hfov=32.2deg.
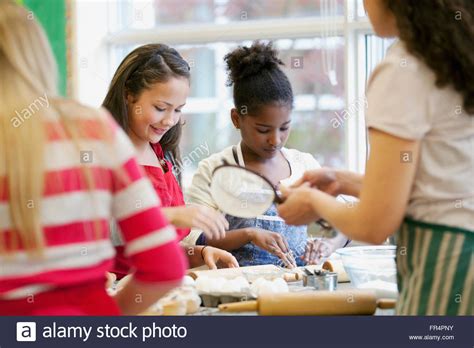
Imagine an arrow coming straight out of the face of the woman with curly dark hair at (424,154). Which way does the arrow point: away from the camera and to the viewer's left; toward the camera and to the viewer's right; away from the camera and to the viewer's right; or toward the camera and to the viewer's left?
away from the camera and to the viewer's left

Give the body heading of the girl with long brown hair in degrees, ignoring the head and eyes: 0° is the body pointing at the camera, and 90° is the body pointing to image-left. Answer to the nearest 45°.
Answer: approximately 315°

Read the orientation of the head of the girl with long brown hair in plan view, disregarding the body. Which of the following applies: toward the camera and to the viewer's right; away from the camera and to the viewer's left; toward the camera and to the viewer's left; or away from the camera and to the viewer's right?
toward the camera and to the viewer's right

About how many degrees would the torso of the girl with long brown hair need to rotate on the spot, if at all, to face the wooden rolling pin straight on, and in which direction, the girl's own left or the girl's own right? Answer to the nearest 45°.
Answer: approximately 45° to the girl's own right

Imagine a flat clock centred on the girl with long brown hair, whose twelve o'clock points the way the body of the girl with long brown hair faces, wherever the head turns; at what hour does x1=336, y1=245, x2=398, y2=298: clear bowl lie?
The clear bowl is roughly at 12 o'clock from the girl with long brown hair.
